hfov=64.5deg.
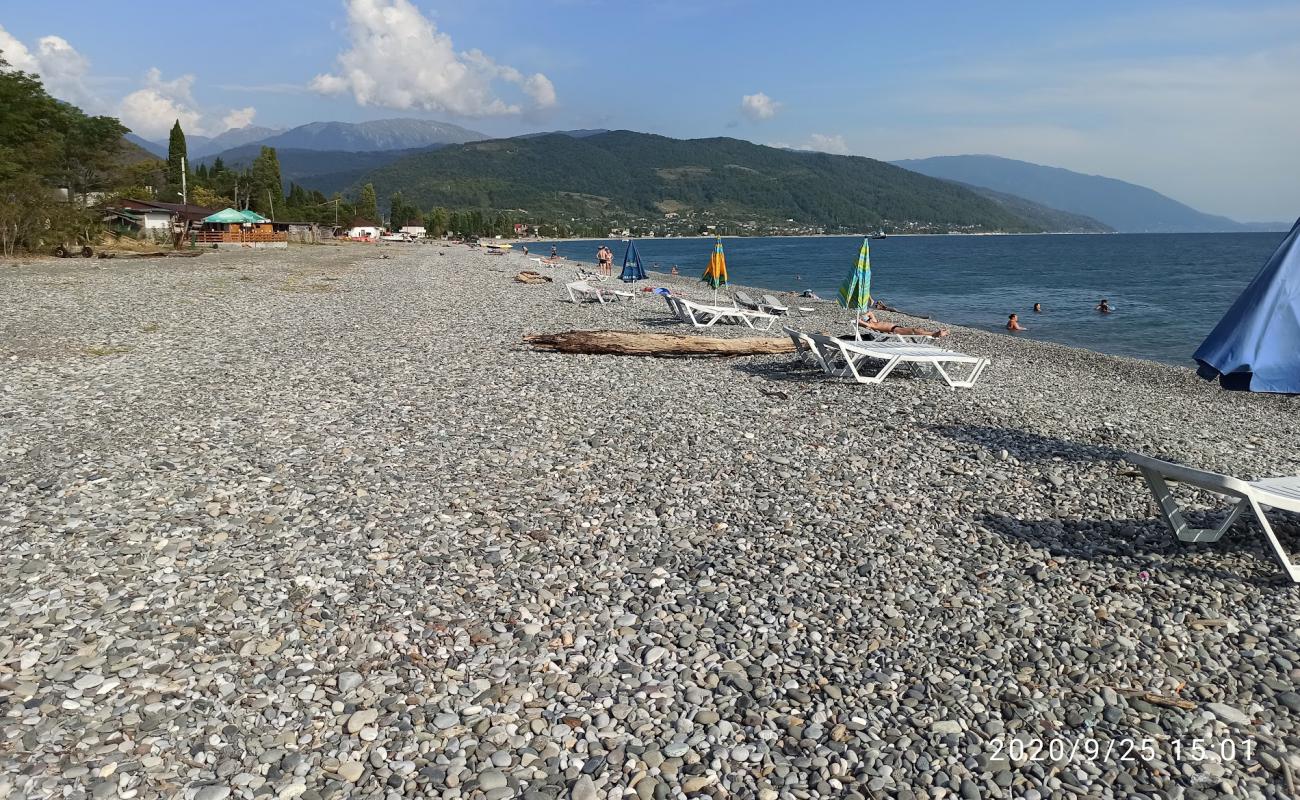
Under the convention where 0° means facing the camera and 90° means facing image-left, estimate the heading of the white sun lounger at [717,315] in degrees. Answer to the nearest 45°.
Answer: approximately 270°

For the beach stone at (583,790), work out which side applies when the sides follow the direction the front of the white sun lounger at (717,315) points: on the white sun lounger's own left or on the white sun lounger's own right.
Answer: on the white sun lounger's own right

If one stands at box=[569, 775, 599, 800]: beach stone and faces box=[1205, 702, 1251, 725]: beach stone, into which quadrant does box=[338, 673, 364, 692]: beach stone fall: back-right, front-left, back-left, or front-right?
back-left

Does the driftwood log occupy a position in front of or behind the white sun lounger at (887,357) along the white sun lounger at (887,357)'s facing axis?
behind

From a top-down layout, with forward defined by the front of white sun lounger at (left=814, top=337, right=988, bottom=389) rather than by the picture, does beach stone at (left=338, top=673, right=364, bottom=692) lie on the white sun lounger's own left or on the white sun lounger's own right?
on the white sun lounger's own right

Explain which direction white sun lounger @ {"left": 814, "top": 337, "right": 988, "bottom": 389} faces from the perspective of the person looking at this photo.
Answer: facing to the right of the viewer

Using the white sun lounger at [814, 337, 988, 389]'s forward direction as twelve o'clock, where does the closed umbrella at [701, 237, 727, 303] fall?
The closed umbrella is roughly at 8 o'clock from the white sun lounger.

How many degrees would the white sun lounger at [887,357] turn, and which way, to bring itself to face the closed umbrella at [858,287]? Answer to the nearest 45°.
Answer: approximately 90° to its left

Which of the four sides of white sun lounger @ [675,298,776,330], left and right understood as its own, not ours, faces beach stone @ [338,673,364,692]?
right
